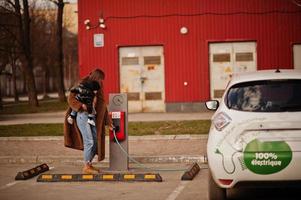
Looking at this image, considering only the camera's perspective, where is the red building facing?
facing the viewer

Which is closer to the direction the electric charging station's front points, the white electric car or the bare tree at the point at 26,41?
the white electric car

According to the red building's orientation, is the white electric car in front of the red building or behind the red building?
in front

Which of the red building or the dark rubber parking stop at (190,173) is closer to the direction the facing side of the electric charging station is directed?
the dark rubber parking stop

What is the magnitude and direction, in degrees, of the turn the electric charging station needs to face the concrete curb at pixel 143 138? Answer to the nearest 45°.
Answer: approximately 180°

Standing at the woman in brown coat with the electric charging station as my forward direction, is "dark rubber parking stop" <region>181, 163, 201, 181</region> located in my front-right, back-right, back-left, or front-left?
front-right

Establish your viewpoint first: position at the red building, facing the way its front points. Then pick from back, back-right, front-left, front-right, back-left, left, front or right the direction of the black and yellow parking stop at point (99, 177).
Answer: front

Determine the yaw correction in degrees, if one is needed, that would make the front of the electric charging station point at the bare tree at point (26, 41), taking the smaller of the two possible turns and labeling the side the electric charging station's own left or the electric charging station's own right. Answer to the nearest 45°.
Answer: approximately 180°

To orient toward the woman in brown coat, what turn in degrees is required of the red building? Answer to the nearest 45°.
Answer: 0° — it already faces them

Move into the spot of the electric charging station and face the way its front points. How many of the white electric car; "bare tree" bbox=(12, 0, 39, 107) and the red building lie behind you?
2

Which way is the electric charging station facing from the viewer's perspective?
toward the camera

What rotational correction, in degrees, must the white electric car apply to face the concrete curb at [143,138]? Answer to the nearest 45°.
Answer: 0° — it already faces it
